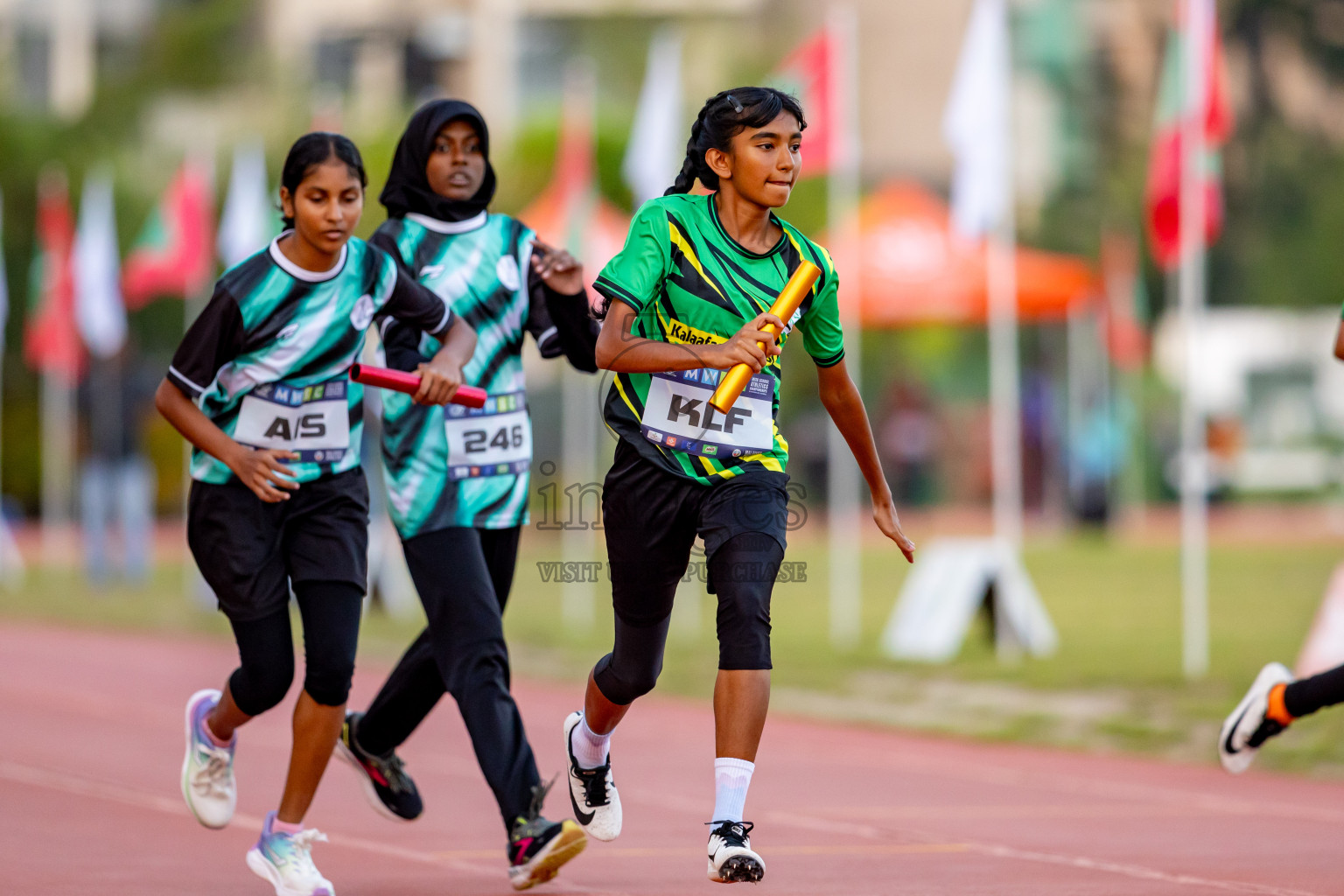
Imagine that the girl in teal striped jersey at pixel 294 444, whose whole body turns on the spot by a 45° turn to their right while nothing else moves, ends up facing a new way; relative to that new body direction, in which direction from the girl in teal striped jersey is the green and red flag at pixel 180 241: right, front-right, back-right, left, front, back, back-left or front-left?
back

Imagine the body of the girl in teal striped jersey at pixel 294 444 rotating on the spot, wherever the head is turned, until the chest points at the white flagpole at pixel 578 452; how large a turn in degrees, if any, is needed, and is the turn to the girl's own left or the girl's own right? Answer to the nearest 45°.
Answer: approximately 135° to the girl's own left

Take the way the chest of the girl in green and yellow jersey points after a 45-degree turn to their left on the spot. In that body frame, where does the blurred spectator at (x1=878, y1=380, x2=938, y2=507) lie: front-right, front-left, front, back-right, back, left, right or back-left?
left

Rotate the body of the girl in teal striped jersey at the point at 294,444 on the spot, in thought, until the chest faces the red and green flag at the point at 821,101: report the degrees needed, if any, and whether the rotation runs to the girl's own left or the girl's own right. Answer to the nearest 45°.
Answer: approximately 90° to the girl's own left

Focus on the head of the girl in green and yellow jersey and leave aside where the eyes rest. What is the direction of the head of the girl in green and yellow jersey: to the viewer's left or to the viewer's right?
to the viewer's right

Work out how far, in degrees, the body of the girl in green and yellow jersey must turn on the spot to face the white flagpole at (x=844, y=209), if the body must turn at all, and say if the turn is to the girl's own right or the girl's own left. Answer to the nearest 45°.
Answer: approximately 135° to the girl's own left

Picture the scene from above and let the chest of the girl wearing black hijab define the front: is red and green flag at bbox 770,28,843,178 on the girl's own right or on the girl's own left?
on the girl's own left

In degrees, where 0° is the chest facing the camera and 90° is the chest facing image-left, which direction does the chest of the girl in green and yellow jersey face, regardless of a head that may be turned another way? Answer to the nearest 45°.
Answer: approximately 315°
